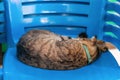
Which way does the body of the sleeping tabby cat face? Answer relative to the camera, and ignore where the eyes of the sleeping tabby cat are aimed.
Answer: to the viewer's right

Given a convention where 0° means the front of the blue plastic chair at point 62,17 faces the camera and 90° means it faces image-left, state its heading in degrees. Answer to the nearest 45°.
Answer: approximately 0°
